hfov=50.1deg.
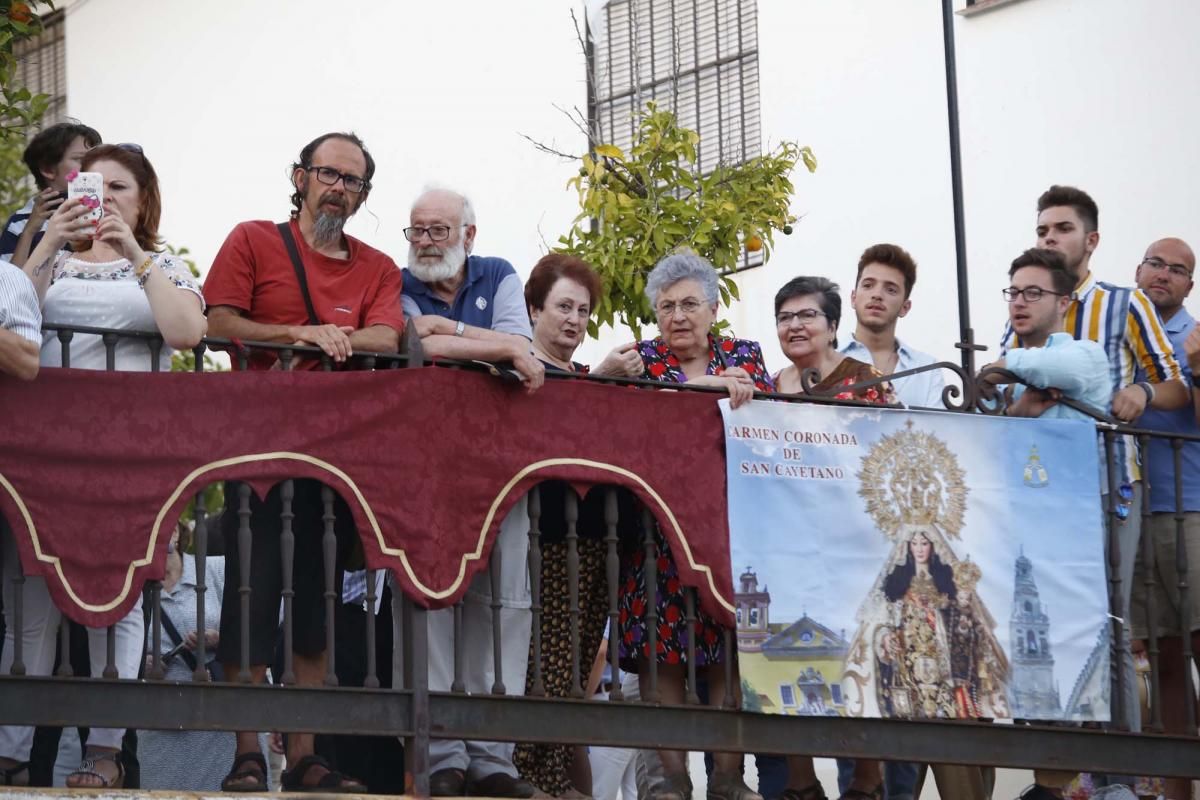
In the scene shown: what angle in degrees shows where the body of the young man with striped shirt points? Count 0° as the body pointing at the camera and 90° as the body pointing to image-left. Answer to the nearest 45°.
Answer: approximately 45°

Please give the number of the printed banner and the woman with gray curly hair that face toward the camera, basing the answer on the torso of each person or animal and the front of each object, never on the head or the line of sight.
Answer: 2

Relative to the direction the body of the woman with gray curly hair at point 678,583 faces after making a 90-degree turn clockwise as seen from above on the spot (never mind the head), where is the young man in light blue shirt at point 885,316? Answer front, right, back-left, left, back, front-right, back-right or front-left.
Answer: back-right

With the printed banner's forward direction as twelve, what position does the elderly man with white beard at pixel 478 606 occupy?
The elderly man with white beard is roughly at 2 o'clock from the printed banner.

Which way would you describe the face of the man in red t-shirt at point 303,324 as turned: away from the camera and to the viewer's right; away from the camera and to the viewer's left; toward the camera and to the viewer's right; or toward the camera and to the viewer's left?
toward the camera and to the viewer's right
